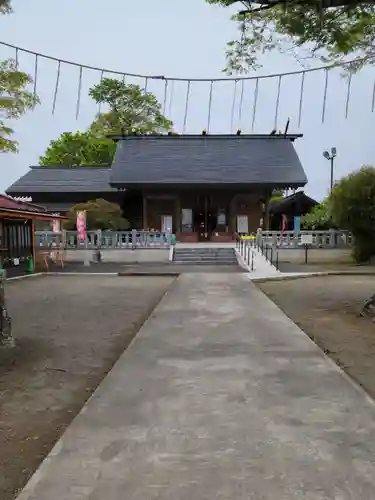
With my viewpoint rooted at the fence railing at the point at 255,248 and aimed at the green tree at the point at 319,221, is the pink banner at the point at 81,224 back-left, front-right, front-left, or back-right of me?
back-left

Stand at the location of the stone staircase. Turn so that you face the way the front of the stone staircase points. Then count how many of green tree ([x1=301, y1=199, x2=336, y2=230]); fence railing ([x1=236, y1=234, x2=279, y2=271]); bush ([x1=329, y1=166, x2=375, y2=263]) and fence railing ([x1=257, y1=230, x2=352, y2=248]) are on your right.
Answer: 0

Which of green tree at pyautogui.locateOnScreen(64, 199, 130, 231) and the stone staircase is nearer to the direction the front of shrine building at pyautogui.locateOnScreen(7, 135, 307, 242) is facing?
the stone staircase

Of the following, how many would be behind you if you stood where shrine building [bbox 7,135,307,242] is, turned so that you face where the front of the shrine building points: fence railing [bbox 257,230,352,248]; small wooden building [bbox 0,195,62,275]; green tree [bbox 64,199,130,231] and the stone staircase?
0

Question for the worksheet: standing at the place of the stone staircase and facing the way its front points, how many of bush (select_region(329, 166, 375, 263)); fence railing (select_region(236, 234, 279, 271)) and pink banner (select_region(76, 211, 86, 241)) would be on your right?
1

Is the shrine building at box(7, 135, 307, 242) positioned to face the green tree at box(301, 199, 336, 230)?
no

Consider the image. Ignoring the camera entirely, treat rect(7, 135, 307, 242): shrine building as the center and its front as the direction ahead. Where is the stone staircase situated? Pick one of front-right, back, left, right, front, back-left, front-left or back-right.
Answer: front

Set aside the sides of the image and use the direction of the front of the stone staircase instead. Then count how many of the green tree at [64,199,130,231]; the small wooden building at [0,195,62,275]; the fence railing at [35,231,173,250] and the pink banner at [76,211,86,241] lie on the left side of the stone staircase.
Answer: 0

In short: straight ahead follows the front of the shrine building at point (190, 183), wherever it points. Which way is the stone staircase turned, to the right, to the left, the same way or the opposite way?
the same way

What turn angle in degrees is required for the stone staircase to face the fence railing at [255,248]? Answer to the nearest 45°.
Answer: approximately 90° to its left

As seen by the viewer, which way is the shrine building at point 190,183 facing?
toward the camera

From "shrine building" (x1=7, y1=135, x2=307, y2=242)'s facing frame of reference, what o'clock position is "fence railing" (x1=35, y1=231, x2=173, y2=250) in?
The fence railing is roughly at 1 o'clock from the shrine building.

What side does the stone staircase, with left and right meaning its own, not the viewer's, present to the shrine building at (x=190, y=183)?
back

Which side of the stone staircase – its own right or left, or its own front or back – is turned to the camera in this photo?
front

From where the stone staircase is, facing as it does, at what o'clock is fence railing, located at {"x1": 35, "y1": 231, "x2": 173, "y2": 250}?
The fence railing is roughly at 4 o'clock from the stone staircase.

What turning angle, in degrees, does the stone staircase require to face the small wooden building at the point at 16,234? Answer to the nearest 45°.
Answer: approximately 45° to its right

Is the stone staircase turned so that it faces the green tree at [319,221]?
no

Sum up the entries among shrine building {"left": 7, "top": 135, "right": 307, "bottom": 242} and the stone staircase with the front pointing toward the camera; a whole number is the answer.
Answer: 2
